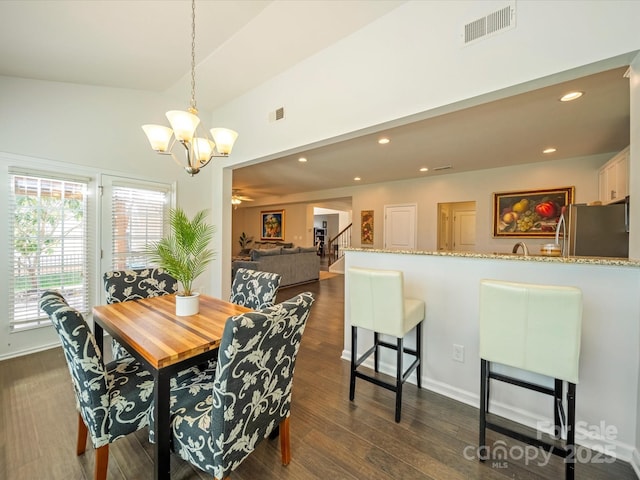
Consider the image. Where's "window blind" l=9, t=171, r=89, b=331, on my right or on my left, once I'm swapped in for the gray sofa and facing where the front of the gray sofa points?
on my left

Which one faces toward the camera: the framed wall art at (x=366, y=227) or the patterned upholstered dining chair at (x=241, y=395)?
the framed wall art

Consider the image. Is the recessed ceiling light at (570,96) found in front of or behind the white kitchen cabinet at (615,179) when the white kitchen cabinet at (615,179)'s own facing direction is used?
in front

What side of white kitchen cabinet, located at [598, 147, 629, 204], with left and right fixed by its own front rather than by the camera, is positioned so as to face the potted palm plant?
front

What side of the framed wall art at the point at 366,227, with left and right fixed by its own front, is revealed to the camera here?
front

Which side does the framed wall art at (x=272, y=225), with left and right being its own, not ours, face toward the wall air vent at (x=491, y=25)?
front

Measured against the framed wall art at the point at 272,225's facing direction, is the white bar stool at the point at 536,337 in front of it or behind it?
in front

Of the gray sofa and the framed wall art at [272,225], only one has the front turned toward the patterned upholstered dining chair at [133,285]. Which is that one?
the framed wall art

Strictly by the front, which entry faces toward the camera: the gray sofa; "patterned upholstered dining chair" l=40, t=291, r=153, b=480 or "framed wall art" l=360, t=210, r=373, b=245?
the framed wall art

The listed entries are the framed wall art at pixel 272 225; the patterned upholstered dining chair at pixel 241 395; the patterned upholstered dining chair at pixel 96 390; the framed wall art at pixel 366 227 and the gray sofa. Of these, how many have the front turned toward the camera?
2

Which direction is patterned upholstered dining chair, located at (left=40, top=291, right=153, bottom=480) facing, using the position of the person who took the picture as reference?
facing away from the viewer and to the right of the viewer

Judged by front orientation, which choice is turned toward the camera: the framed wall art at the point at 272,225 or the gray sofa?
the framed wall art

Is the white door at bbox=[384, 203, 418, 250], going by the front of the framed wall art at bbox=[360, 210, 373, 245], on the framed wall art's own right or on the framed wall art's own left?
on the framed wall art's own left

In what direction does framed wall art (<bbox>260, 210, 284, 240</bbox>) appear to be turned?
toward the camera

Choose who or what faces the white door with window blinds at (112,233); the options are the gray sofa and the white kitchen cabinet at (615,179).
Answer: the white kitchen cabinet

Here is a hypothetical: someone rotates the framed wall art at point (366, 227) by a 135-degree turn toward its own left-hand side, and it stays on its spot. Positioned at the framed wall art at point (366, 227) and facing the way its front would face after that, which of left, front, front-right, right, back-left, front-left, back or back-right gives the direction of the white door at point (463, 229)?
front-right

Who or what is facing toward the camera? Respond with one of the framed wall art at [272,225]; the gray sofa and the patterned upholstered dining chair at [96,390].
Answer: the framed wall art
